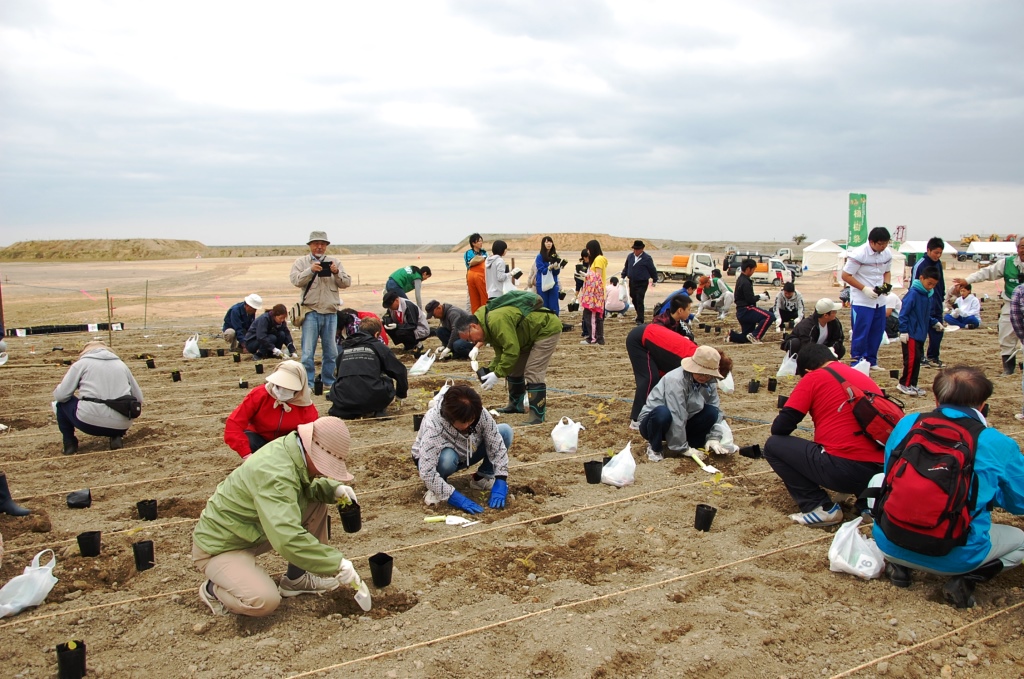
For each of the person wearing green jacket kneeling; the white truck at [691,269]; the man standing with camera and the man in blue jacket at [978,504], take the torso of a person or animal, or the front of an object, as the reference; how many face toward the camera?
1

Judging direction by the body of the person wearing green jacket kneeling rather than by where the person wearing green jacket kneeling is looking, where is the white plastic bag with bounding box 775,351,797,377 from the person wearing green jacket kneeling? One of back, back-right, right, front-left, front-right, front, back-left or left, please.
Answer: front-left

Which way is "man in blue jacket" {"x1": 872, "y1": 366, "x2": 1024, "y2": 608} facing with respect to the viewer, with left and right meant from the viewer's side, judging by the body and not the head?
facing away from the viewer and to the right of the viewer

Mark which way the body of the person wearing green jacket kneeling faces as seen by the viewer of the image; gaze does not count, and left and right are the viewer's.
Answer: facing to the right of the viewer

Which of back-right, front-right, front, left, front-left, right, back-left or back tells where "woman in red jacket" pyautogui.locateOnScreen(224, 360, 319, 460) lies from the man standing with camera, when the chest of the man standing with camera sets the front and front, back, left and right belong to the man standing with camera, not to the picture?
front

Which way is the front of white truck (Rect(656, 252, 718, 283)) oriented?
to the viewer's right

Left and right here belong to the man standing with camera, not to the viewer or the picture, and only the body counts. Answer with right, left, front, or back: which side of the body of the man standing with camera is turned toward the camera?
front

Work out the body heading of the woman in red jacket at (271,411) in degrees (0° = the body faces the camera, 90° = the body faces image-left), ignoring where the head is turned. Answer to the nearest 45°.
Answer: approximately 45°

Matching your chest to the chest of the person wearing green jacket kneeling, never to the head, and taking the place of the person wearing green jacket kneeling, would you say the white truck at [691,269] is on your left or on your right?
on your left

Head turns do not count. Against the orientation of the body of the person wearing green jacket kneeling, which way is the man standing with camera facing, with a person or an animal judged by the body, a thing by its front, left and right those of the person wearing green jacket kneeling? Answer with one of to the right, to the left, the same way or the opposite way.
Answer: to the right

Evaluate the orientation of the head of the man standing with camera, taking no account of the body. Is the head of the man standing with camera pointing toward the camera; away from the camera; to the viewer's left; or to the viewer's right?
toward the camera

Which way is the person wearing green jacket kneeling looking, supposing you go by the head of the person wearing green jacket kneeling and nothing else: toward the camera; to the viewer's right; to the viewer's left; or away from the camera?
to the viewer's right

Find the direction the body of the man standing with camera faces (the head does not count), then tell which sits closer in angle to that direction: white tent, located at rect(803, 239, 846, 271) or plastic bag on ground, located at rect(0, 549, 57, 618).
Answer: the plastic bag on ground

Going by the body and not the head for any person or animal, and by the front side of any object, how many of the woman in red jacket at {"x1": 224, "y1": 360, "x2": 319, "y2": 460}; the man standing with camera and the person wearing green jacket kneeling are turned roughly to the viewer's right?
1

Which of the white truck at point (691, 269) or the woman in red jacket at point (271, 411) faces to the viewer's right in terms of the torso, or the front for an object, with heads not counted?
the white truck

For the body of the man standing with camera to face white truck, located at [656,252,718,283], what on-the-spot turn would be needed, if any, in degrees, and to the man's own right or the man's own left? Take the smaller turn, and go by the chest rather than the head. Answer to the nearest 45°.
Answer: approximately 135° to the man's own left
